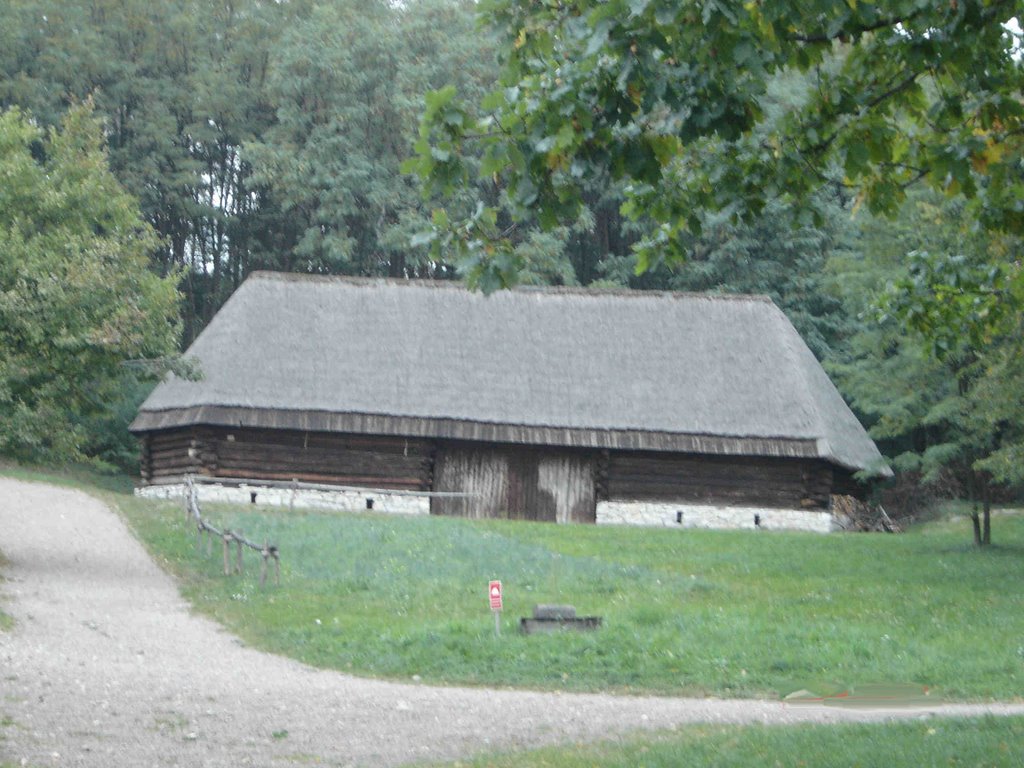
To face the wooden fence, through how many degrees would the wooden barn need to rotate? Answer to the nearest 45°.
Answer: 0° — it already faces it

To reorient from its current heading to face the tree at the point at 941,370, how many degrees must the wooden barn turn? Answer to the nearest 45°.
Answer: approximately 45° to its left

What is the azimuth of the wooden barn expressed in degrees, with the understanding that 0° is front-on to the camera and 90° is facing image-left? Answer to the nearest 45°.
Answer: approximately 0°

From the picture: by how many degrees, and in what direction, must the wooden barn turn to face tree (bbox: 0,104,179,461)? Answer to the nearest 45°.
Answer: approximately 45° to its right
